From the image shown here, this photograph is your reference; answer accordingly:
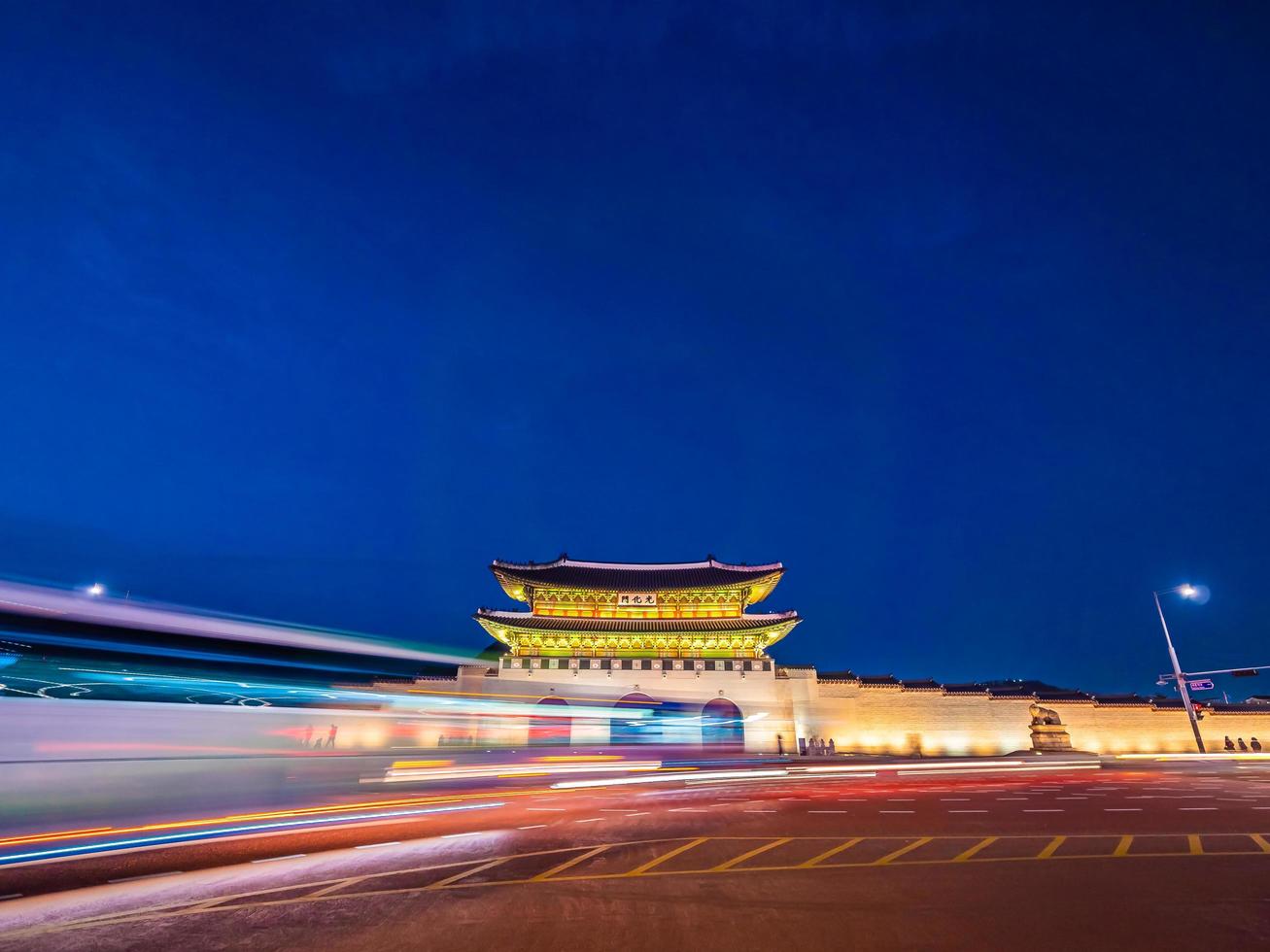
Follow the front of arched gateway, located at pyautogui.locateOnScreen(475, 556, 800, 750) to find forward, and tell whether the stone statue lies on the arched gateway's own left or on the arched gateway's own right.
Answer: on the arched gateway's own left

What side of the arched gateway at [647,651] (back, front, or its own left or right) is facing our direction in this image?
front

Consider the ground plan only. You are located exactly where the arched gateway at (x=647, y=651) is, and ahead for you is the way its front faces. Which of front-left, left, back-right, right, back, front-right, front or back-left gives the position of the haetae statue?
left
